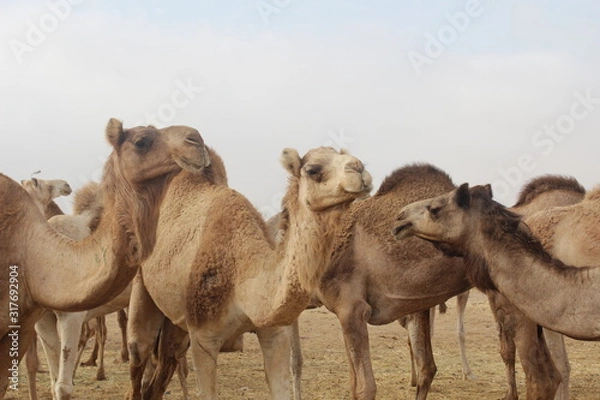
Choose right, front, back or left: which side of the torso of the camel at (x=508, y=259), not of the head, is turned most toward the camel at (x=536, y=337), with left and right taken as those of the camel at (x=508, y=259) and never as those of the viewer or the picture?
right

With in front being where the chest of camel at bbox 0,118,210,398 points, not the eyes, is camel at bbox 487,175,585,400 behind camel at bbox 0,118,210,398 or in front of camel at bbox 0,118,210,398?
in front

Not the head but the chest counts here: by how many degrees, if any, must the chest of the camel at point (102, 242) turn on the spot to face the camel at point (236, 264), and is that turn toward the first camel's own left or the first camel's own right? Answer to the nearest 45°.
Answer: approximately 45° to the first camel's own left

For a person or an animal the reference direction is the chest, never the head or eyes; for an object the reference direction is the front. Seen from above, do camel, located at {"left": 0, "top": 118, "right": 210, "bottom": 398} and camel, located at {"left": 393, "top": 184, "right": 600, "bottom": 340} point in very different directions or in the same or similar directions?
very different directions

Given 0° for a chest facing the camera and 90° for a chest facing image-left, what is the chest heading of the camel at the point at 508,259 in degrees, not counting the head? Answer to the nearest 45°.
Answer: approximately 90°

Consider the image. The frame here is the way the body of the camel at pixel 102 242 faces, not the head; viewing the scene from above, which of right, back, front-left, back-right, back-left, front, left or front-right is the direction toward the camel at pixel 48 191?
left

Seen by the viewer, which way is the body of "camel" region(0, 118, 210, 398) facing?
to the viewer's right
